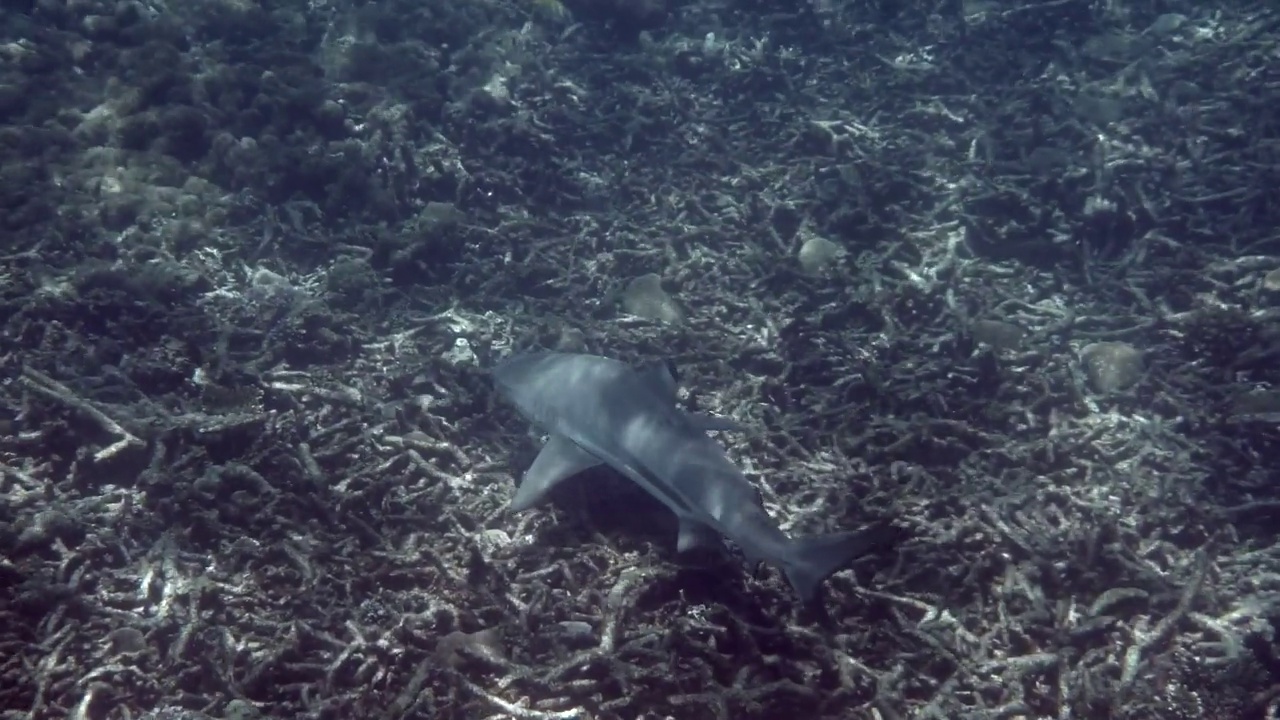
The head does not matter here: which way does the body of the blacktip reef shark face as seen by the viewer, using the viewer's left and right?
facing away from the viewer and to the left of the viewer

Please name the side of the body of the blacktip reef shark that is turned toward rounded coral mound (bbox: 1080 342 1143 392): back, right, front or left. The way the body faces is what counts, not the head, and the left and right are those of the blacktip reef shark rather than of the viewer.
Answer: right

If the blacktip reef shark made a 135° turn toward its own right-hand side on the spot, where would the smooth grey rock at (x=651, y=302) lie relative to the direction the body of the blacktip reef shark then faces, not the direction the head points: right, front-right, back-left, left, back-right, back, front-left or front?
left
